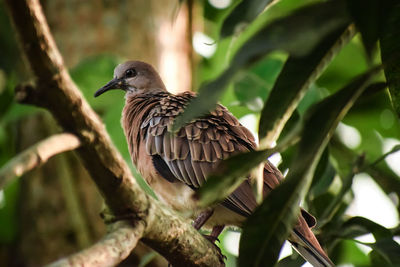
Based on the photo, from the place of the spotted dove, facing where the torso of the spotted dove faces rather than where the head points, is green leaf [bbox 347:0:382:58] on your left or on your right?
on your left

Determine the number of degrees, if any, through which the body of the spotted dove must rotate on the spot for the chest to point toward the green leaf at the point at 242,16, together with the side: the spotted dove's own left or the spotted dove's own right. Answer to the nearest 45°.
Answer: approximately 90° to the spotted dove's own left

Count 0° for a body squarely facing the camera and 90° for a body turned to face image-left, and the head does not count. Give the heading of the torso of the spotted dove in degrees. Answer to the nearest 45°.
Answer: approximately 90°

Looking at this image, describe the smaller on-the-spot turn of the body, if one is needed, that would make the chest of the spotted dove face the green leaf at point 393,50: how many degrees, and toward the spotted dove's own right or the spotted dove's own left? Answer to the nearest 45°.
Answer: approximately 135° to the spotted dove's own left

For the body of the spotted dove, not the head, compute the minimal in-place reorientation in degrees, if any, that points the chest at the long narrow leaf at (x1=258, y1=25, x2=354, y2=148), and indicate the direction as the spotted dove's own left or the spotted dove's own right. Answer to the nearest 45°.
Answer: approximately 90° to the spotted dove's own left

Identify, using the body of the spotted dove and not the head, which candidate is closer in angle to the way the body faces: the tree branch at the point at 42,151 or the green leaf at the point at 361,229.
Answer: the tree branch

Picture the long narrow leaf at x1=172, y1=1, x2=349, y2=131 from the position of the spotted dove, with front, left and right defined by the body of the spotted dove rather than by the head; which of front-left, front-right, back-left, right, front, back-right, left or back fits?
left

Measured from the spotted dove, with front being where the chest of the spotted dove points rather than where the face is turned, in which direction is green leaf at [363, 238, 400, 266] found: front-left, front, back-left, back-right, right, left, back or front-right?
back-left
